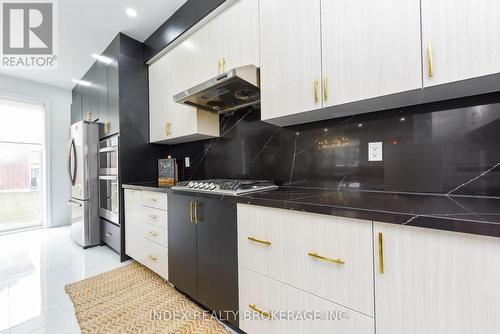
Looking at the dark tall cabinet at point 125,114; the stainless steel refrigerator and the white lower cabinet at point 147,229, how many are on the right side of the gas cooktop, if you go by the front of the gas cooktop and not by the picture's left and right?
3

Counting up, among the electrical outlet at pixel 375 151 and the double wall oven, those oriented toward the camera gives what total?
1

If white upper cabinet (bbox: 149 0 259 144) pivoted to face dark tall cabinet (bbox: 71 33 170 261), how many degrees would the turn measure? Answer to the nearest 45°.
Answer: approximately 90° to its right

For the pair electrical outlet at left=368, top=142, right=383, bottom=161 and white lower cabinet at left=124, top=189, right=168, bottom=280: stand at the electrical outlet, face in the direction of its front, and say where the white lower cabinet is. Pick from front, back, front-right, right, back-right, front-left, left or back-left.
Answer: right

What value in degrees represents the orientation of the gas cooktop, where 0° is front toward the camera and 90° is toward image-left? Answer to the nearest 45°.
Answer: approximately 45°

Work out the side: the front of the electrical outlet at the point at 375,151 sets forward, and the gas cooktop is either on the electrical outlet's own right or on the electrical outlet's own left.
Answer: on the electrical outlet's own right

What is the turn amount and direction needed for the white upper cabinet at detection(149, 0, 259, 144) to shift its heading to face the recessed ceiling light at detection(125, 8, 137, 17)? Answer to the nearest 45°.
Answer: approximately 45° to its right

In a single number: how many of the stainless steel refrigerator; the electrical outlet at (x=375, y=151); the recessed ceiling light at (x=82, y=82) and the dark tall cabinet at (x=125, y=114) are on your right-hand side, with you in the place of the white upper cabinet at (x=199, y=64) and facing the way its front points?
3

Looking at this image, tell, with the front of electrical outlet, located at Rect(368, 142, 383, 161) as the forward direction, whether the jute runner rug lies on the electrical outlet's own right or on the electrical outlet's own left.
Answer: on the electrical outlet's own right

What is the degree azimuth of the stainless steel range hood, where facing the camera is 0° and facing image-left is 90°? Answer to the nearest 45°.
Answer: approximately 45°
